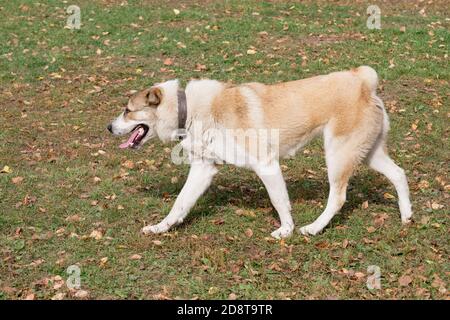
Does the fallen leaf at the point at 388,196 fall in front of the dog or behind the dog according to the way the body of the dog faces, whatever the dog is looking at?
behind

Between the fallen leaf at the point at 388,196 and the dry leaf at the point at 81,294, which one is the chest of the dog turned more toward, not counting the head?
the dry leaf

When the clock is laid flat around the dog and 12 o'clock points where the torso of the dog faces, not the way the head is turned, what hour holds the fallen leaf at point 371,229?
The fallen leaf is roughly at 7 o'clock from the dog.

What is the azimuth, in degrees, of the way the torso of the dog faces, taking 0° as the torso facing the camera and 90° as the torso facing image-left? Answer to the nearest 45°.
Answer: approximately 90°

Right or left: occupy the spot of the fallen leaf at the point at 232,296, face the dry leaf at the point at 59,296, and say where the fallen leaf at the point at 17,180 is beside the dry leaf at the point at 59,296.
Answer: right

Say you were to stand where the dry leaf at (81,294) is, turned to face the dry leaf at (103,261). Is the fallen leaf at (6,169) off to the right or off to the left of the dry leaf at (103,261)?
left

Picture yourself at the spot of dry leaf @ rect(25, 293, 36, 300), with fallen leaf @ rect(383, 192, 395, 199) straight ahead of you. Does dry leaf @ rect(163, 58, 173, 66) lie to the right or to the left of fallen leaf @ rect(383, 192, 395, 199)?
left

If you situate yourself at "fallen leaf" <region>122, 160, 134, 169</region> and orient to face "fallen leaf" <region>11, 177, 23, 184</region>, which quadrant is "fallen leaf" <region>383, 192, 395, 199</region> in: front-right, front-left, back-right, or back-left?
back-left

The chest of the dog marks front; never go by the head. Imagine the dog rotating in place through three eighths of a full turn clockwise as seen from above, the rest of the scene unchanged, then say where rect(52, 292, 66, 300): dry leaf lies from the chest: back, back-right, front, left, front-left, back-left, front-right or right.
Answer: back

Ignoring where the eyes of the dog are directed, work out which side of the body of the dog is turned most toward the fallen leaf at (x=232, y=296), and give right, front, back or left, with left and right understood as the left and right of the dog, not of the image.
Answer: left

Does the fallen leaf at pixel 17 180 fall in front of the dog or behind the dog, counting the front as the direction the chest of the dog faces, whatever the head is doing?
in front

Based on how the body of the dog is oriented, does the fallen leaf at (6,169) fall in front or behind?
in front

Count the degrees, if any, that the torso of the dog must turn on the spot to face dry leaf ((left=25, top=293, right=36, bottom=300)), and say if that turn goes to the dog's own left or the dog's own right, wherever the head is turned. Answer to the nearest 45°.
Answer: approximately 45° to the dog's own left
